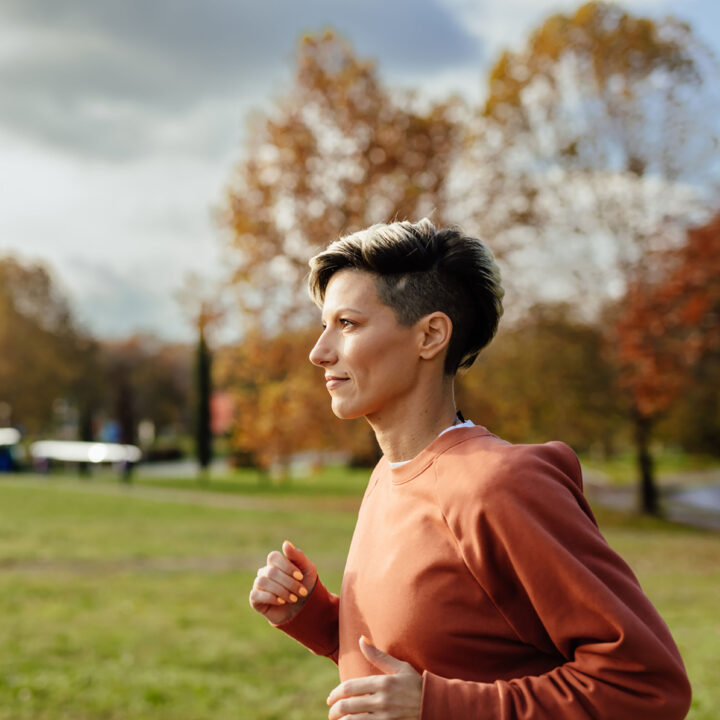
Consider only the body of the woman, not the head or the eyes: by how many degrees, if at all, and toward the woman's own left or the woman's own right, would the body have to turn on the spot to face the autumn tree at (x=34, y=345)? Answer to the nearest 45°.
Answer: approximately 90° to the woman's own right

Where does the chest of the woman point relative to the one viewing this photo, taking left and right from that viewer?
facing the viewer and to the left of the viewer

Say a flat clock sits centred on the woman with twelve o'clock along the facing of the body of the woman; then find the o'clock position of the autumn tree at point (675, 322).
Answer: The autumn tree is roughly at 5 o'clock from the woman.

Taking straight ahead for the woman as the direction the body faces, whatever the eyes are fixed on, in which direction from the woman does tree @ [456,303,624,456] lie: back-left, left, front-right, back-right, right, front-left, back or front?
back-right

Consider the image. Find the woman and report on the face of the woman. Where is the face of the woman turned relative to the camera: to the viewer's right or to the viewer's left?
to the viewer's left

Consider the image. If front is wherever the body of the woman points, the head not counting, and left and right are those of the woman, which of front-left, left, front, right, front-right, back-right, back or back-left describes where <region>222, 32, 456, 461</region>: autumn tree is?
back-right

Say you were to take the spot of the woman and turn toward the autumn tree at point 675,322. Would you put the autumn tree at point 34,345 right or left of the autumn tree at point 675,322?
left
